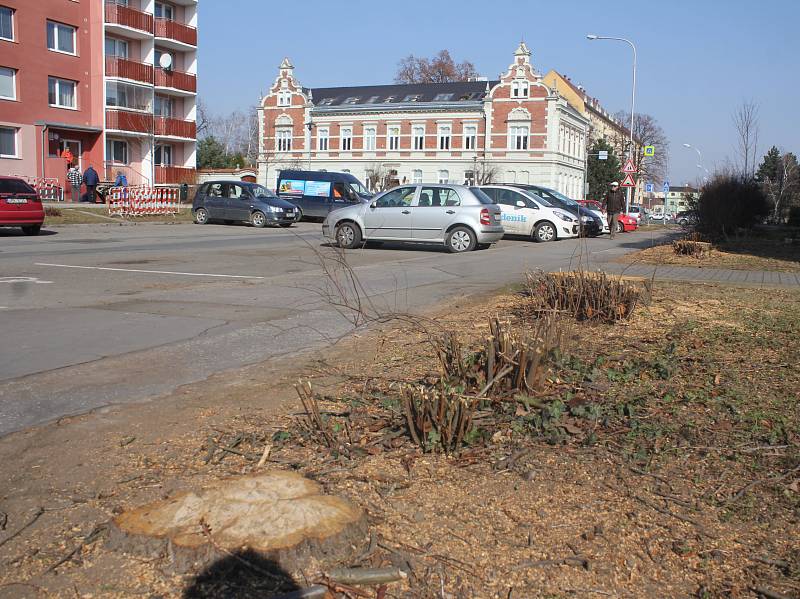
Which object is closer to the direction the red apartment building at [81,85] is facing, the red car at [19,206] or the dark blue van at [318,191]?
the dark blue van

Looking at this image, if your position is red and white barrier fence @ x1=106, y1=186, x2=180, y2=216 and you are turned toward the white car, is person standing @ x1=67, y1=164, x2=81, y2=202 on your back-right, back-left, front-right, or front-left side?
back-left

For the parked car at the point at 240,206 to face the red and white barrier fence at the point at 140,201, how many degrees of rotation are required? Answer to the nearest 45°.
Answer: approximately 180°

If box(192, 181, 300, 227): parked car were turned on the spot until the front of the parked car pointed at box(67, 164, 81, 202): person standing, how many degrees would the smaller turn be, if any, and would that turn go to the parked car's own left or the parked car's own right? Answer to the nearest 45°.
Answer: approximately 180°

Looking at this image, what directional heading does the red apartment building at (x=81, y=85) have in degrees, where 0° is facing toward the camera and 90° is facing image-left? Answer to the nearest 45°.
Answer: approximately 315°

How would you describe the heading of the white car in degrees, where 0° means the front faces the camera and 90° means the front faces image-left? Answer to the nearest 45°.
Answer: approximately 315°

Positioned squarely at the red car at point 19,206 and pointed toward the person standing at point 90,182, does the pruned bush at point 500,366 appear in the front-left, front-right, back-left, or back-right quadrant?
back-right

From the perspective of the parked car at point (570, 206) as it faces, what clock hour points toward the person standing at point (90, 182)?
The person standing is roughly at 5 o'clock from the parked car.
